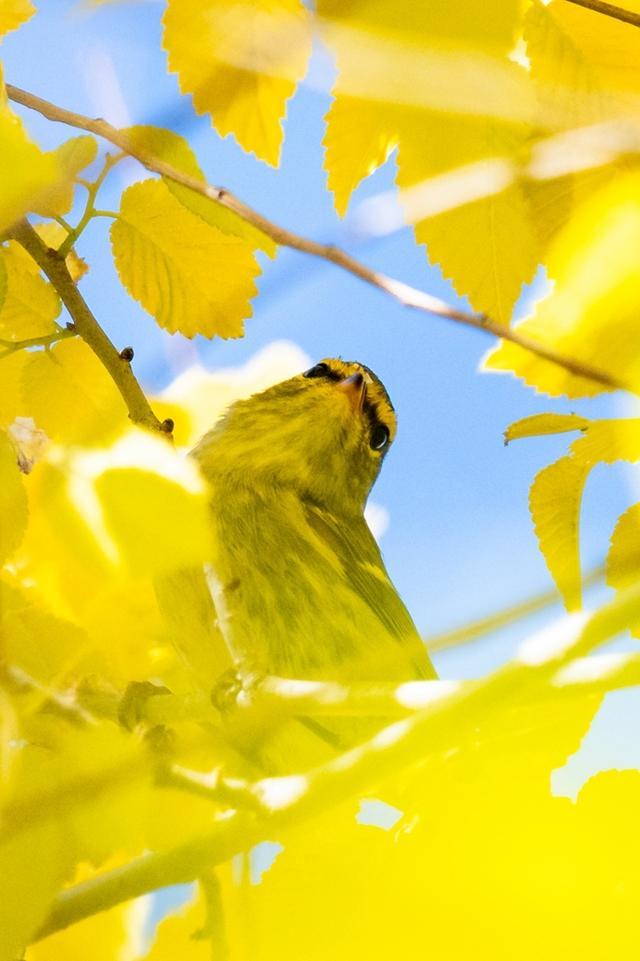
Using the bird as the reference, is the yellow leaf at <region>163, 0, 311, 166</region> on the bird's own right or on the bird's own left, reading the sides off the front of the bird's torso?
on the bird's own right

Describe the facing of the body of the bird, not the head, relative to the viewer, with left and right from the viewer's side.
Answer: facing the viewer and to the left of the viewer

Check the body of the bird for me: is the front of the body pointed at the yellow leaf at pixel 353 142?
no

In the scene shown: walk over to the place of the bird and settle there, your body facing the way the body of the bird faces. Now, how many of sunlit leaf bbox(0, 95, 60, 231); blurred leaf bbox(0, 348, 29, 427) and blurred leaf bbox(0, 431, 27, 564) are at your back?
0

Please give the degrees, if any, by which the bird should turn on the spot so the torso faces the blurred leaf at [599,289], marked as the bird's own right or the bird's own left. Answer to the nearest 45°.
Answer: approximately 45° to the bird's own left
